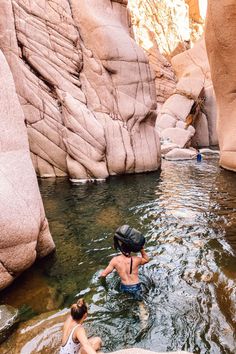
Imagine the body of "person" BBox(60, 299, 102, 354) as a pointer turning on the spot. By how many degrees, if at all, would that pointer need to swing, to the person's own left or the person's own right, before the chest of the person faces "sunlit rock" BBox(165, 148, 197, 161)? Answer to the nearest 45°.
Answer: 0° — they already face it

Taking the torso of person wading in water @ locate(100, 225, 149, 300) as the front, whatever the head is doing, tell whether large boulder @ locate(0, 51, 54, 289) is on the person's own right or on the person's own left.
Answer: on the person's own left

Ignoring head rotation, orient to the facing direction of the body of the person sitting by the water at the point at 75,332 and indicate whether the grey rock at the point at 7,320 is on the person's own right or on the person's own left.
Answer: on the person's own left

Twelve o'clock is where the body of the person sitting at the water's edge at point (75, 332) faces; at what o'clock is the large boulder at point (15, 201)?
The large boulder is roughly at 10 o'clock from the person sitting at the water's edge.

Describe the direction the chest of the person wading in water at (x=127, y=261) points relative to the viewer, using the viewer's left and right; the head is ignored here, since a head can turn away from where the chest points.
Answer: facing away from the viewer

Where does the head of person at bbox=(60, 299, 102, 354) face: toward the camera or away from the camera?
away from the camera

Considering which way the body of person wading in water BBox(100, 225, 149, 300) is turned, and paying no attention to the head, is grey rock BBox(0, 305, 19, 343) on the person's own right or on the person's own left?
on the person's own left

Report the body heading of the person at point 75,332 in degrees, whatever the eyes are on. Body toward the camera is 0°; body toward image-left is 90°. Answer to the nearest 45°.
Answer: approximately 225°

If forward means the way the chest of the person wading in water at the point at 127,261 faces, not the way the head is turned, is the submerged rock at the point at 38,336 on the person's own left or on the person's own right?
on the person's own left
